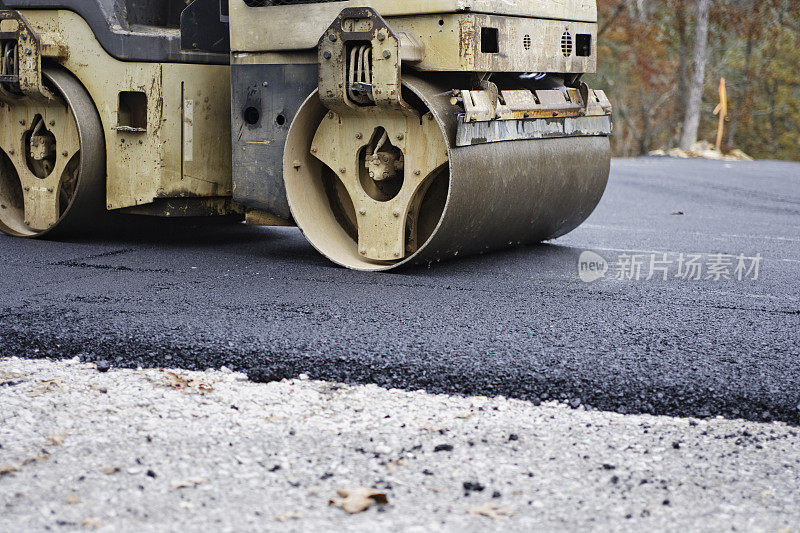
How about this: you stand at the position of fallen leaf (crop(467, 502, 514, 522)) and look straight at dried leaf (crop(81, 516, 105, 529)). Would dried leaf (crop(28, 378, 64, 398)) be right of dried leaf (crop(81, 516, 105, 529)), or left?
right
